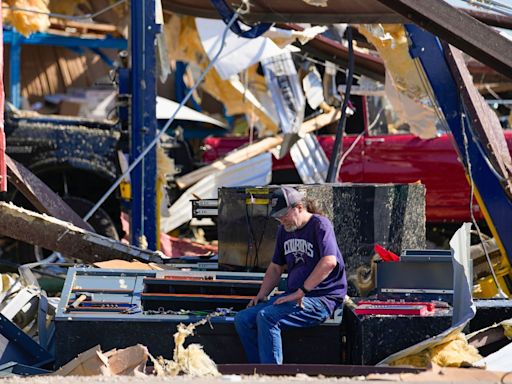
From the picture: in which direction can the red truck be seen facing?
to the viewer's right

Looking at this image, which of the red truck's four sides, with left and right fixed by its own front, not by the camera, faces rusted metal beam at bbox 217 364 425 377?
right

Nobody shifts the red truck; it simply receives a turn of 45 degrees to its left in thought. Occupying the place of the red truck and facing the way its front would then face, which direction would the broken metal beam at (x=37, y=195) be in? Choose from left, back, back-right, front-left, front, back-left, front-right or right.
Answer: back

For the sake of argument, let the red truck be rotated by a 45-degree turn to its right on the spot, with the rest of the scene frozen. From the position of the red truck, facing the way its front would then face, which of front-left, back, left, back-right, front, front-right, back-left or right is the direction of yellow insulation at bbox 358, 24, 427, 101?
front-right

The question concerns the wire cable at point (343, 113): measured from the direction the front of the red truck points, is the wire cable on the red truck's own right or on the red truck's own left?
on the red truck's own right
